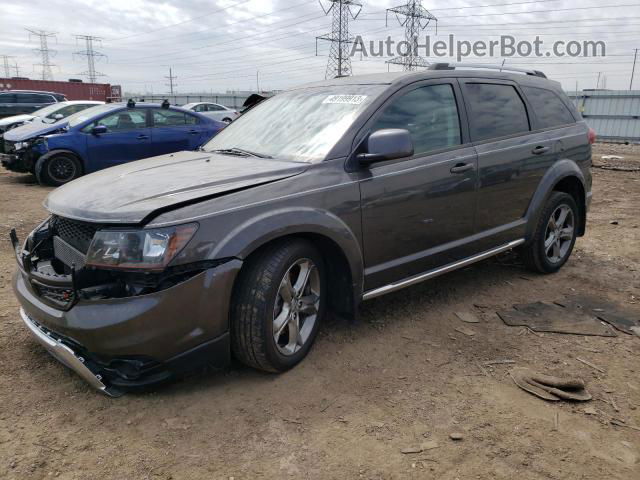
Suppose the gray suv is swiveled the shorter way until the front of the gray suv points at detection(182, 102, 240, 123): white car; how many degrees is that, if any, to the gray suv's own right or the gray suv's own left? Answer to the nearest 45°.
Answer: approximately 135° to the gray suv's own right

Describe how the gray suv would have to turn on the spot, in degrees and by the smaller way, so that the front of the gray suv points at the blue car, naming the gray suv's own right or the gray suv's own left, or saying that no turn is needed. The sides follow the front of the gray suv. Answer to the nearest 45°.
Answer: approximately 90° to the gray suv's own right

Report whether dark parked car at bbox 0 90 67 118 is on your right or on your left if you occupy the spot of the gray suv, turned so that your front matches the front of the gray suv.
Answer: on your right

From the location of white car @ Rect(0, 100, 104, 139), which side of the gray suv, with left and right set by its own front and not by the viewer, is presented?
right

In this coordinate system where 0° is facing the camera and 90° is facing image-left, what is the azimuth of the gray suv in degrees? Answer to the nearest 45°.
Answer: approximately 45°

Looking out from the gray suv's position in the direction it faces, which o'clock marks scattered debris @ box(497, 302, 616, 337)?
The scattered debris is roughly at 7 o'clock from the gray suv.

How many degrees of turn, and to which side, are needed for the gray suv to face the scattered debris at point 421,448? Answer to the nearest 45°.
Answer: approximately 90° to its left

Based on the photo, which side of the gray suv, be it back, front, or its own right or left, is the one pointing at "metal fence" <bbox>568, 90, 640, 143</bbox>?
back
